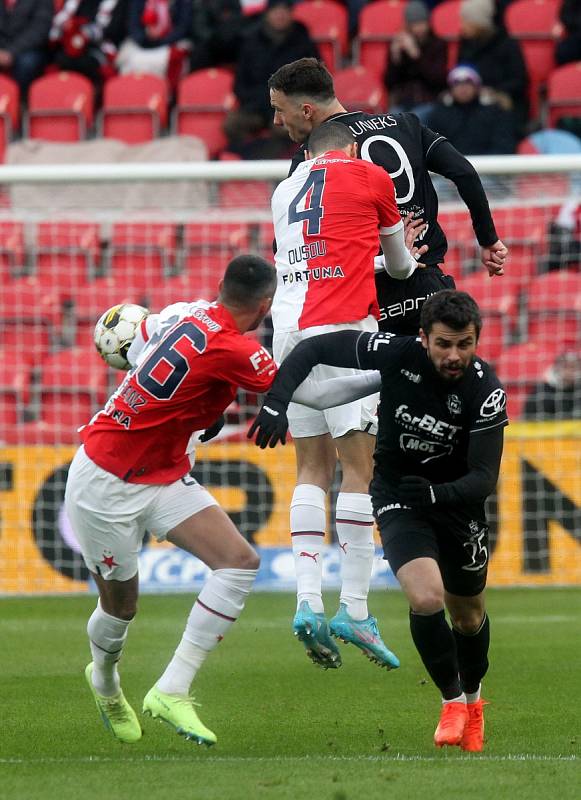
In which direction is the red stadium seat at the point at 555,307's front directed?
toward the camera

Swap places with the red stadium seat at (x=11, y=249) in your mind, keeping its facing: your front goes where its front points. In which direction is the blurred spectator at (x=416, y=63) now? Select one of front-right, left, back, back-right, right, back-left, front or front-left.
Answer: left

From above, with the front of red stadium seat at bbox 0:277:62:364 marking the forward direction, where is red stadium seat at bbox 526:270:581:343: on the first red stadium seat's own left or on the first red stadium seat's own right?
on the first red stadium seat's own left

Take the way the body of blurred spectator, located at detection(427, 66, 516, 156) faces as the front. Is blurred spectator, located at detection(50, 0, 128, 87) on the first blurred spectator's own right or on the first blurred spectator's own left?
on the first blurred spectator's own right

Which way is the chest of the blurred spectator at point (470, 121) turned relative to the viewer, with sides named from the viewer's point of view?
facing the viewer

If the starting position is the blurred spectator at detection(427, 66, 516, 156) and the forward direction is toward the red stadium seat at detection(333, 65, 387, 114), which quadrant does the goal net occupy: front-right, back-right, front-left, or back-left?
front-left

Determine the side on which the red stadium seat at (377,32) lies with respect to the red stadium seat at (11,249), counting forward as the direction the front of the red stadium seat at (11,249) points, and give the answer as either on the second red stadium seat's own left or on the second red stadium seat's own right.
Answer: on the second red stadium seat's own left

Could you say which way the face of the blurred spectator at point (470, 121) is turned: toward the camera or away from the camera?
toward the camera

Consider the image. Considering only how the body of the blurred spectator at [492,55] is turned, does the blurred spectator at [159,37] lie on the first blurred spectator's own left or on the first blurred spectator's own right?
on the first blurred spectator's own right

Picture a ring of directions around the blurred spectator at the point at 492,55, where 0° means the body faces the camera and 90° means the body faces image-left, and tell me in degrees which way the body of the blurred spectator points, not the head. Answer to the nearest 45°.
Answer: approximately 45°

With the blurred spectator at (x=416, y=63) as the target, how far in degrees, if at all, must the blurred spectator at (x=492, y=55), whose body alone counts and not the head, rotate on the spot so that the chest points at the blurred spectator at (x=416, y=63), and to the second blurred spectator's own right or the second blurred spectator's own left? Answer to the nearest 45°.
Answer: approximately 45° to the second blurred spectator's own right

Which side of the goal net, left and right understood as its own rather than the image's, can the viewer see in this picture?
front

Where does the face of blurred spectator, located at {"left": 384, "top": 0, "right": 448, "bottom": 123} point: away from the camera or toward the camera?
toward the camera
